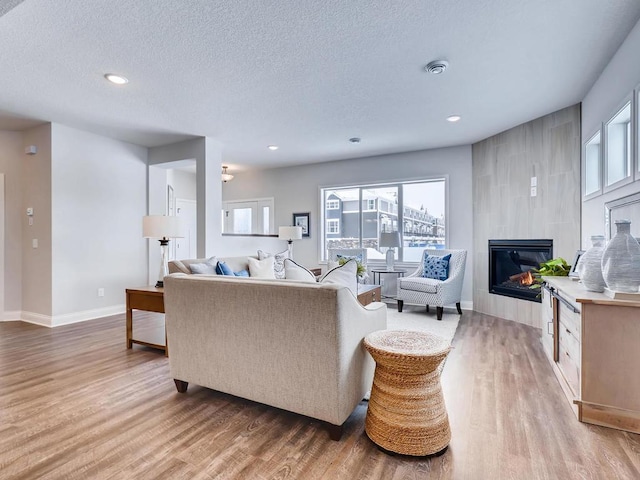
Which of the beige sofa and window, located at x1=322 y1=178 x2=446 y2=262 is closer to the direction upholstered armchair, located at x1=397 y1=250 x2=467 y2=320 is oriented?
the beige sofa

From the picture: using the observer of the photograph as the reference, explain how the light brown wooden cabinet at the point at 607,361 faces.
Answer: facing to the left of the viewer

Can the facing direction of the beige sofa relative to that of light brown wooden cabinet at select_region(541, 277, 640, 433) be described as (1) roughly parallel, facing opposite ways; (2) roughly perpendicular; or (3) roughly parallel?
roughly perpendicular

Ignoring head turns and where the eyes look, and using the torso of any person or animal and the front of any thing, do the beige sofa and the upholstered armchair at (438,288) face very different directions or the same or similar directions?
very different directions

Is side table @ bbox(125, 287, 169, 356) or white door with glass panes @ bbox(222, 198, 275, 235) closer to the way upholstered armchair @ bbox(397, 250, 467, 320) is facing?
the side table

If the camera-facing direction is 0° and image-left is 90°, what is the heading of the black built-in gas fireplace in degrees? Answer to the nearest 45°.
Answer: approximately 45°

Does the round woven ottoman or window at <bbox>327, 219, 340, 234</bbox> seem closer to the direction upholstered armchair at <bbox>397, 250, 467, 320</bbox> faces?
the round woven ottoman

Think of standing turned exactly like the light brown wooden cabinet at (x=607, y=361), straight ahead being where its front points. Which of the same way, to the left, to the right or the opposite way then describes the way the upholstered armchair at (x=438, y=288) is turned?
to the left
